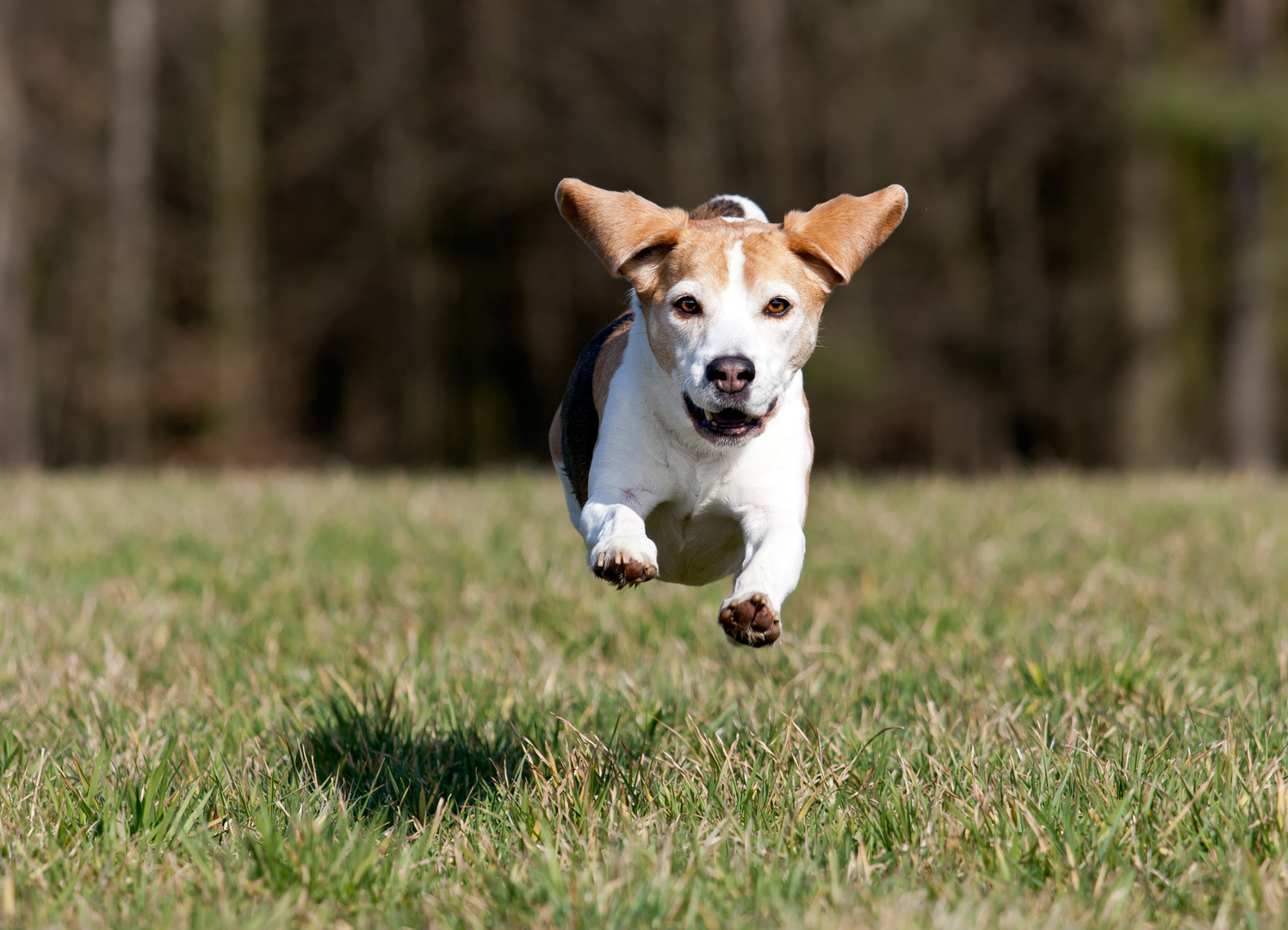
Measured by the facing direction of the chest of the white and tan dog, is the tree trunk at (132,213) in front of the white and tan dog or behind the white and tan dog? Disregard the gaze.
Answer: behind

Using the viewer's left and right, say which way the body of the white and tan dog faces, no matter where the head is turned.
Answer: facing the viewer

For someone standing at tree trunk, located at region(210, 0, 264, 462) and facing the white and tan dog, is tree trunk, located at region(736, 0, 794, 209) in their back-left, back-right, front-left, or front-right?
front-left

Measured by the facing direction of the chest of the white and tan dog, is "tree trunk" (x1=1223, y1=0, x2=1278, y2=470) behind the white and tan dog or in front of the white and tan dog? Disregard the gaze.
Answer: behind

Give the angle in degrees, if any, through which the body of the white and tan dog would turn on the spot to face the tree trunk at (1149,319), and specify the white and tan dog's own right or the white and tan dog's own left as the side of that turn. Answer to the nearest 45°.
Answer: approximately 180°

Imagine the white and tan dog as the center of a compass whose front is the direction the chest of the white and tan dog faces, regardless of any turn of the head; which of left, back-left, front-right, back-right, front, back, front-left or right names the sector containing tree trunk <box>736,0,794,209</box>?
back

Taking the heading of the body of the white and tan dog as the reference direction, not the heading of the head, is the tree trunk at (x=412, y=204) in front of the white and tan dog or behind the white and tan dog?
behind
